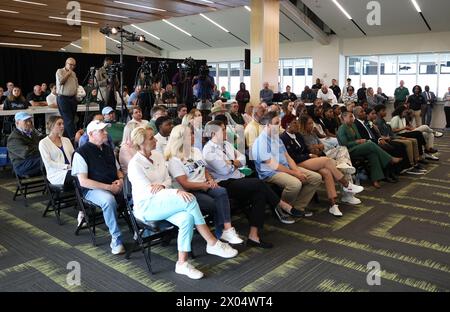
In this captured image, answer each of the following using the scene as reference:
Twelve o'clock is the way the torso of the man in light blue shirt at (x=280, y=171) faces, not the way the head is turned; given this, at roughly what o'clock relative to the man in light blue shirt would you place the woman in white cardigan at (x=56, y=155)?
The woman in white cardigan is roughly at 4 o'clock from the man in light blue shirt.

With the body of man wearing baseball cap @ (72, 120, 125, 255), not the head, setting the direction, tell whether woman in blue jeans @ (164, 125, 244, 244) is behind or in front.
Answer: in front

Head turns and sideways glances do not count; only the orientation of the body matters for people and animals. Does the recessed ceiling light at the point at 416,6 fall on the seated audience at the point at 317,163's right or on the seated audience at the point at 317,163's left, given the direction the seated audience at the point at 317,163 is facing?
on their left

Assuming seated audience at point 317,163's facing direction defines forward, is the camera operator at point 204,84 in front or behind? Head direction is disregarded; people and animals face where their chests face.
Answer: behind

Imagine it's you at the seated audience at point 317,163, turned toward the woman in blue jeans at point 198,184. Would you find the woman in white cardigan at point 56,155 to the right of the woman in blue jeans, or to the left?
right
